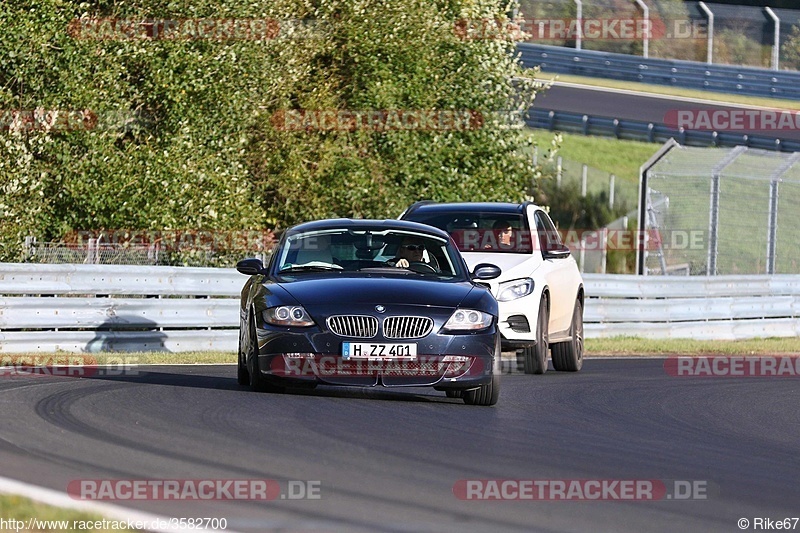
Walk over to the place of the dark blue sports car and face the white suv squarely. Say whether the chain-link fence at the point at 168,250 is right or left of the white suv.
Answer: left

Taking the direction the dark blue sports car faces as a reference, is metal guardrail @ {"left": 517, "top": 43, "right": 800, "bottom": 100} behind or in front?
behind

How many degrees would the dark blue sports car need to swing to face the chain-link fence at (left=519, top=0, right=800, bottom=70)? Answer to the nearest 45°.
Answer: approximately 180°

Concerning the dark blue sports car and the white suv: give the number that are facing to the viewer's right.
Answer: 0

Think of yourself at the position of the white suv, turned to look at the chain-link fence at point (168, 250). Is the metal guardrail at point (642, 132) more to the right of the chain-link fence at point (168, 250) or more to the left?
right

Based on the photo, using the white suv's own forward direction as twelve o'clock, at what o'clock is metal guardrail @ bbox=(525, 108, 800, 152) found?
The metal guardrail is roughly at 5 o'clock from the white suv.

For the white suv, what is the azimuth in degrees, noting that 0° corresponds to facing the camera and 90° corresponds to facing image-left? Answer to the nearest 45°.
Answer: approximately 45°

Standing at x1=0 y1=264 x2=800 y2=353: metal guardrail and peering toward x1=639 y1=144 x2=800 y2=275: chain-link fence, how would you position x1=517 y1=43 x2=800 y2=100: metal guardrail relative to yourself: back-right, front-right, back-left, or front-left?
front-left

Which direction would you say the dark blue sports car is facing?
toward the camera

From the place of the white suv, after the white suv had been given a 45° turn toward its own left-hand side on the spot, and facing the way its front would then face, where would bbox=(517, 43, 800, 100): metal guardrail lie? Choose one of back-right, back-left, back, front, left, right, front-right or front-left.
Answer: back

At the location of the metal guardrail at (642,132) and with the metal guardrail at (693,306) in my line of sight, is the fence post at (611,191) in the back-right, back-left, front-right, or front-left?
front-right
